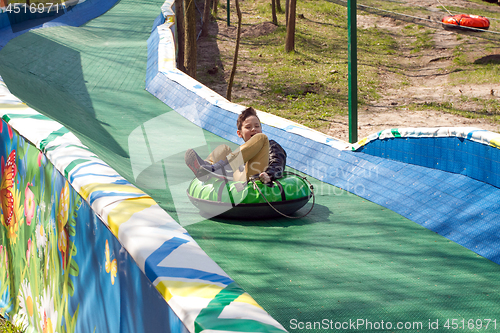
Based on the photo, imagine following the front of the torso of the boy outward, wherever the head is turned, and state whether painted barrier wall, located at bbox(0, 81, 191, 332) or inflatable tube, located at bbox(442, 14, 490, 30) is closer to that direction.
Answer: the painted barrier wall

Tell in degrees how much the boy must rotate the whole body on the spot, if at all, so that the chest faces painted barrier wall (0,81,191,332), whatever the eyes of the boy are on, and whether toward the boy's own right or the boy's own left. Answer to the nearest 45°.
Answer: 0° — they already face it

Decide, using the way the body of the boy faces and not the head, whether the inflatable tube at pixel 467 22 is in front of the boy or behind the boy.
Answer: behind
